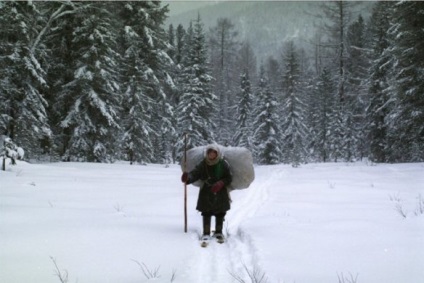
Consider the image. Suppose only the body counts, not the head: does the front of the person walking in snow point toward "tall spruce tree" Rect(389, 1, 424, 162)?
no

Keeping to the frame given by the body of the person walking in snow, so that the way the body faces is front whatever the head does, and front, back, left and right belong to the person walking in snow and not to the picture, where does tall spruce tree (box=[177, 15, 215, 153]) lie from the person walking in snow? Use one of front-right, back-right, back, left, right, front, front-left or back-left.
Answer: back

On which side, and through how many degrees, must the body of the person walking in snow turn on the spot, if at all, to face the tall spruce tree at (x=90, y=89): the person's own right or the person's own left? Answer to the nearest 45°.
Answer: approximately 135° to the person's own right

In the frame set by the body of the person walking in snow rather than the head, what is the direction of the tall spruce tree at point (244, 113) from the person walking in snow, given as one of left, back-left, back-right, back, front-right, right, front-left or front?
back

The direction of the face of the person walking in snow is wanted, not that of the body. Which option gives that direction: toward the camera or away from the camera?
toward the camera

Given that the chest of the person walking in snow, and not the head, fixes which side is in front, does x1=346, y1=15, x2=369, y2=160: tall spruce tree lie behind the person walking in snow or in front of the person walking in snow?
behind

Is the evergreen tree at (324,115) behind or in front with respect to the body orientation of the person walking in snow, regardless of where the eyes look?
behind

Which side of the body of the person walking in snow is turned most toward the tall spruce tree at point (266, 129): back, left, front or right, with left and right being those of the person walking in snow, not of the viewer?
back

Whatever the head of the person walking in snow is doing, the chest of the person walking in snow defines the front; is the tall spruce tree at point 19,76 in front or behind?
behind

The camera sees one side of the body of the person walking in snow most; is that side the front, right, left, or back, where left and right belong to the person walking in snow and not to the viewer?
front

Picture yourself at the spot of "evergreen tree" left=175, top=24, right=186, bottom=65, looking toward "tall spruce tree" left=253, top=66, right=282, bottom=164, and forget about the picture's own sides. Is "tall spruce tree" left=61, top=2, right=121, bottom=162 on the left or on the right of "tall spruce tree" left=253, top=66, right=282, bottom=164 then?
right

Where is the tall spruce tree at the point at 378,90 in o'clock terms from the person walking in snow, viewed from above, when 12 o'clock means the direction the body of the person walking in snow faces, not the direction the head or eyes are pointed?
The tall spruce tree is roughly at 7 o'clock from the person walking in snow.

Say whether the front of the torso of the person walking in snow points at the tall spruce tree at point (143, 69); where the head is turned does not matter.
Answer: no
